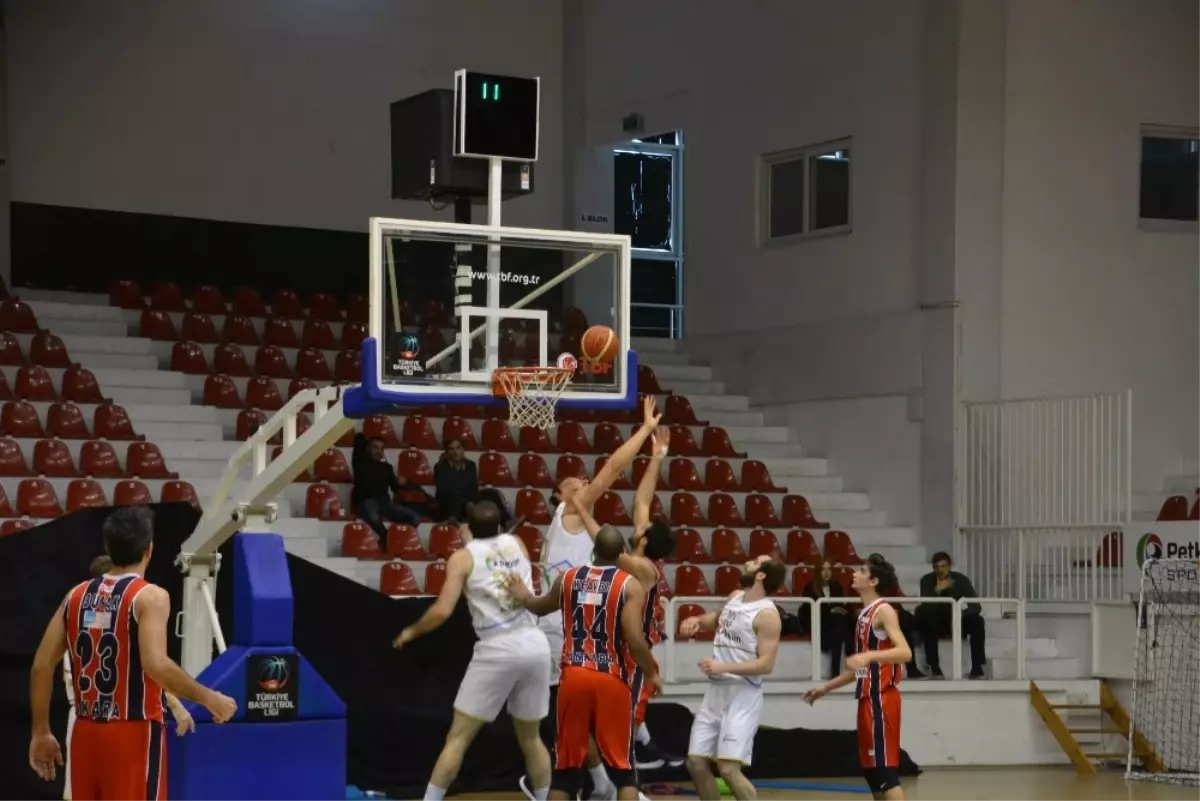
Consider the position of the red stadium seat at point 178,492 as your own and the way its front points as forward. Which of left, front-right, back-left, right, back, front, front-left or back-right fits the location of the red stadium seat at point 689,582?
front-left

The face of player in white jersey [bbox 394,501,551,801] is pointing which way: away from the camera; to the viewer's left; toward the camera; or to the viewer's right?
away from the camera

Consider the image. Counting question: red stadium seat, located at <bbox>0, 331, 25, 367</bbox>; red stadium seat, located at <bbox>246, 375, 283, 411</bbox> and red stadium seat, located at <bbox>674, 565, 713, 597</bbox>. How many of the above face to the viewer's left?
0

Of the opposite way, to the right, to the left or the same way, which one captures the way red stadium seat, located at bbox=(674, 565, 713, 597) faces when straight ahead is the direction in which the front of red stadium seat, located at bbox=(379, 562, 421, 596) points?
the same way

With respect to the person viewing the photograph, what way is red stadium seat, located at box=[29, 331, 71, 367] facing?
facing the viewer and to the right of the viewer

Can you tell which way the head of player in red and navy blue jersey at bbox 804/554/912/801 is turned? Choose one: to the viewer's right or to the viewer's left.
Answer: to the viewer's left

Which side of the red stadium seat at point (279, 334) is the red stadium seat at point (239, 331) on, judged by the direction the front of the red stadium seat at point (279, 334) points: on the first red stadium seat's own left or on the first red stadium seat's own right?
on the first red stadium seat's own right

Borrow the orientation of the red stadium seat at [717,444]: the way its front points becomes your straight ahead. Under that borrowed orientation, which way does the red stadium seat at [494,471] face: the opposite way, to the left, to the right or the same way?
the same way

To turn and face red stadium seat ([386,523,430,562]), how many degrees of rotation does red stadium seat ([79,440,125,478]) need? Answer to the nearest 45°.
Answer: approximately 45° to its left

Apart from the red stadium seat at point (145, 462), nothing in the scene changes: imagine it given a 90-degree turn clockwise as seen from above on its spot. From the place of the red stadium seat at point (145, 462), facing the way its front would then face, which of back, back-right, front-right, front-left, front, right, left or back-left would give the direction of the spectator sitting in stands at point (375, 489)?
back-left

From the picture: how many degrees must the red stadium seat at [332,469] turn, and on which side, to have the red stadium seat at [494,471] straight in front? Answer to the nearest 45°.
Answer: approximately 45° to its left

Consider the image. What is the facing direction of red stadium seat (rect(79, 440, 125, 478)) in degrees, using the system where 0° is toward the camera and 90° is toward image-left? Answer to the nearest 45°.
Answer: approximately 315°

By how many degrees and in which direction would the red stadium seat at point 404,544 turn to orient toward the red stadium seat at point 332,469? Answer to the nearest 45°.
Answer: approximately 180°

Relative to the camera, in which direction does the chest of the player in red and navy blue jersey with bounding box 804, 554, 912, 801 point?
to the viewer's left

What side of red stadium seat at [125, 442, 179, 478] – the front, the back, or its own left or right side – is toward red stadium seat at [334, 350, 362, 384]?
left
